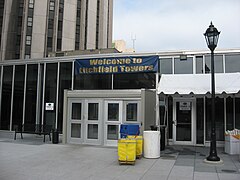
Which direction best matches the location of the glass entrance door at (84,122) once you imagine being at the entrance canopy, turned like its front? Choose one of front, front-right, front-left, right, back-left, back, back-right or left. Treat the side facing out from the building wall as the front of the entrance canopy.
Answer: right

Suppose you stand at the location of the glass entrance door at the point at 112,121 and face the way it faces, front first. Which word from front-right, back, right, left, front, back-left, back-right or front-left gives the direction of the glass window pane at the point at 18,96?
back-right

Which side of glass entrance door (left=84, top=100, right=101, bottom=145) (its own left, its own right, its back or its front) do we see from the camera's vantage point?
front

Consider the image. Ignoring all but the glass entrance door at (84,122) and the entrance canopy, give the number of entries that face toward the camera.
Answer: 2

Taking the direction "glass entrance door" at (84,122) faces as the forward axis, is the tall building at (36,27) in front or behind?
behind

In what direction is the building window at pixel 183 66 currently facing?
toward the camera

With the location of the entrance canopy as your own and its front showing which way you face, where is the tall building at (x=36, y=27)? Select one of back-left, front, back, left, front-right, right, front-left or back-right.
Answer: back-right

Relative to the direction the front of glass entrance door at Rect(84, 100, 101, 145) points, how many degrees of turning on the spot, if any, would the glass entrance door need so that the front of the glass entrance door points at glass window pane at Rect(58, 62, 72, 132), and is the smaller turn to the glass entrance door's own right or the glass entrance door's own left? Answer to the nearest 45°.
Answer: approximately 135° to the glass entrance door's own right

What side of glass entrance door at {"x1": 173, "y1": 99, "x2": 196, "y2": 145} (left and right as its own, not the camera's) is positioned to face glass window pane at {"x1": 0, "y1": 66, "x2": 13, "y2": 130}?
right

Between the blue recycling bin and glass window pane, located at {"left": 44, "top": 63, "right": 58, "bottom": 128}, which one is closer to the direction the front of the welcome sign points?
the blue recycling bin

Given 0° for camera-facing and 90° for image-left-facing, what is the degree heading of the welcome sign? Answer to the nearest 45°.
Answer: approximately 0°

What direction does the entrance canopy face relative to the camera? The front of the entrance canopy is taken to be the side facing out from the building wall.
toward the camera
